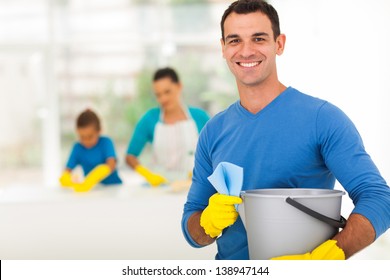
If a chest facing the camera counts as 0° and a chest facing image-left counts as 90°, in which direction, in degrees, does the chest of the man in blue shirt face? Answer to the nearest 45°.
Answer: approximately 45°

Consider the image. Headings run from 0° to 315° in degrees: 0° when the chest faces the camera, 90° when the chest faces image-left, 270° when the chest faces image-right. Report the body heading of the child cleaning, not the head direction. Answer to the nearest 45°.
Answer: approximately 45°

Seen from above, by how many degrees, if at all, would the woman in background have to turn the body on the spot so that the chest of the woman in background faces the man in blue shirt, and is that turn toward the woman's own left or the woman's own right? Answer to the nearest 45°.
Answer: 0° — they already face them
